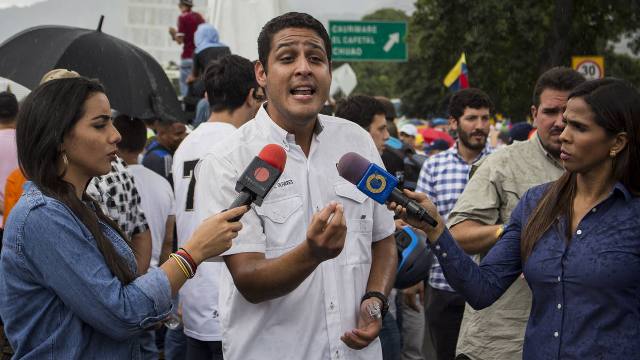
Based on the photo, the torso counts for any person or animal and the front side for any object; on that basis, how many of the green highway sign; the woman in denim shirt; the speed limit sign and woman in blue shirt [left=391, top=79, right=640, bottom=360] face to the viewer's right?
1

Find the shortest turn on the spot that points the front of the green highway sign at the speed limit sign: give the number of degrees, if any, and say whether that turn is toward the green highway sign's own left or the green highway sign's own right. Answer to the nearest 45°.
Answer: approximately 45° to the green highway sign's own left

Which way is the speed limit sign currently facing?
toward the camera

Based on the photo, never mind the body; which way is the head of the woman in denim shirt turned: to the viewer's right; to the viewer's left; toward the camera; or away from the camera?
to the viewer's right

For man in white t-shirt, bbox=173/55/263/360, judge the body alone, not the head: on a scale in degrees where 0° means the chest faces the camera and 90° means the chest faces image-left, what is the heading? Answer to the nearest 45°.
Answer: approximately 225°

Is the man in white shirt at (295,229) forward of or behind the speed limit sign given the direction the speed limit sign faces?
forward

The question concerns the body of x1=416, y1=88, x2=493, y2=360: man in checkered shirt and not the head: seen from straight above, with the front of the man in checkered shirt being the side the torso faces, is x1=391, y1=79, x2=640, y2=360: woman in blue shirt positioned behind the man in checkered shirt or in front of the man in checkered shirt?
in front

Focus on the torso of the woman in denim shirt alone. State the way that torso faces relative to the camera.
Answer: to the viewer's right

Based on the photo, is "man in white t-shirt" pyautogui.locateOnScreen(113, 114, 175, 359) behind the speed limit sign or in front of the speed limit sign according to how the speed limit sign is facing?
in front

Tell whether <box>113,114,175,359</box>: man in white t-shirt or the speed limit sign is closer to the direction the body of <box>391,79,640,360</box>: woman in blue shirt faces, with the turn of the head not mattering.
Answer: the man in white t-shirt

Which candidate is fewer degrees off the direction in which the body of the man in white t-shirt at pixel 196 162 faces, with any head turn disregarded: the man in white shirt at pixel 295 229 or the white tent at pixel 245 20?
the white tent

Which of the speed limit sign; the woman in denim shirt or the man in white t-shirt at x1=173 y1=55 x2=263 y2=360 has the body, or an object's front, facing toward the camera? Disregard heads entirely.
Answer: the speed limit sign

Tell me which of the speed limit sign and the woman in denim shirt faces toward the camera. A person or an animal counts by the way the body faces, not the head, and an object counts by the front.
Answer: the speed limit sign
